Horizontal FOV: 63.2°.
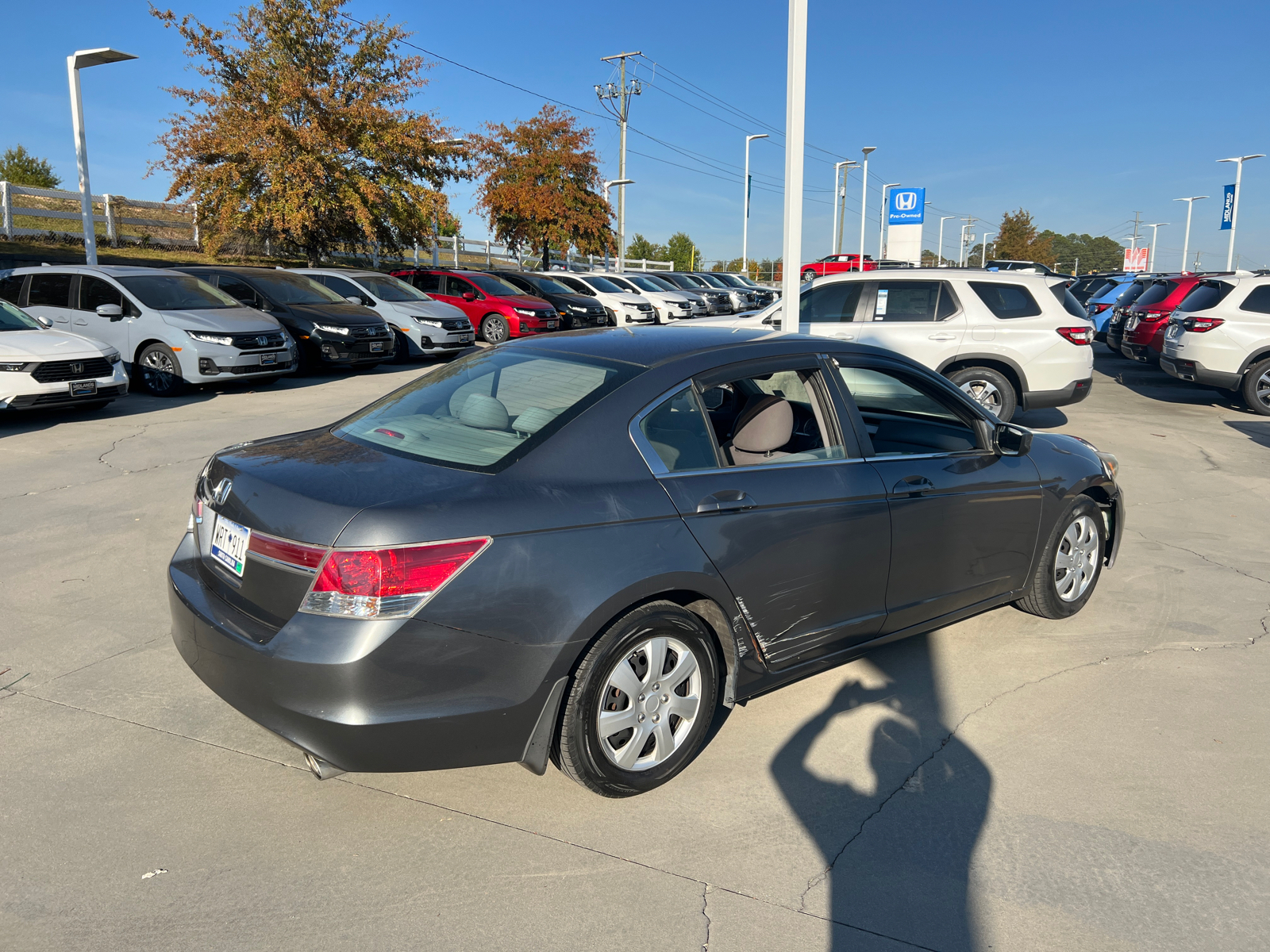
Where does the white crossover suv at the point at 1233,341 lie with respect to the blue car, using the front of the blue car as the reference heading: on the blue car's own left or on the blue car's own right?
on the blue car's own right

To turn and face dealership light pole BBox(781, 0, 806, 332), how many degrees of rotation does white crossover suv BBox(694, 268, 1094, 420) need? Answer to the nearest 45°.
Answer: approximately 45° to its left

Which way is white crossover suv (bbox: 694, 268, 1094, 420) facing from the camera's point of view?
to the viewer's left

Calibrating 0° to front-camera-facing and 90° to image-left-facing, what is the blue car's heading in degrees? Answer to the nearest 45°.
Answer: approximately 225°

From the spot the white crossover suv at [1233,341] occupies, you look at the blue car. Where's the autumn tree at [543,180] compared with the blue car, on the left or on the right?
left

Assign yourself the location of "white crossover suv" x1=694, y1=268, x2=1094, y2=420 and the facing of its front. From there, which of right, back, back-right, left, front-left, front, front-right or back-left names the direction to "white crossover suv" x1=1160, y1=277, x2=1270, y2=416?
back-right

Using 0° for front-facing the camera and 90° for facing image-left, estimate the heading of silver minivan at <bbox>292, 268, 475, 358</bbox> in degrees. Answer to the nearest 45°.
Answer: approximately 315°

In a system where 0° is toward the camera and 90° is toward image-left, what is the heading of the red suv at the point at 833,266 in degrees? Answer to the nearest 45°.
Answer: approximately 135°

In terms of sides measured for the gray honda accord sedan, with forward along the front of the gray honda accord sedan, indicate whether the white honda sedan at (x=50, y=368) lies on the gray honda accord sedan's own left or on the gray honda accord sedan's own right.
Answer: on the gray honda accord sedan's own left

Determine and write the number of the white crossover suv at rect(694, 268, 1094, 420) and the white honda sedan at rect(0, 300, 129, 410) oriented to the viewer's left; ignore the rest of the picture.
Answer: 1

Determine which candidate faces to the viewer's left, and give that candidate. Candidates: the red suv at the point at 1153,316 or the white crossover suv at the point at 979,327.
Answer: the white crossover suv

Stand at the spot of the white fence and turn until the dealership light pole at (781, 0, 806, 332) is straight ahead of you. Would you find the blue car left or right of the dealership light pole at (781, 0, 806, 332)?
left

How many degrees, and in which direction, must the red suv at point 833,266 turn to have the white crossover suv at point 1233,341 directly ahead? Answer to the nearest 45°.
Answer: approximately 135° to its left
